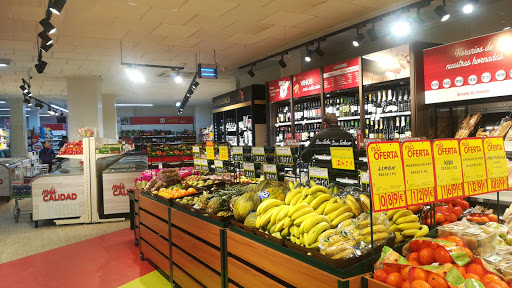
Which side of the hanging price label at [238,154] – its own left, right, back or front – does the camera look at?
front

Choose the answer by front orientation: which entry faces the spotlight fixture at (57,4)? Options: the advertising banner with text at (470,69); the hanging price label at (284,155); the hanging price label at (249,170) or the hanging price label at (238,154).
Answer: the advertising banner with text

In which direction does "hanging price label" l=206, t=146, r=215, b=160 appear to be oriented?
toward the camera

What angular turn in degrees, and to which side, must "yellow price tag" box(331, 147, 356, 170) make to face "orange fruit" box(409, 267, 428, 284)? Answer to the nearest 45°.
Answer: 0° — it already faces it

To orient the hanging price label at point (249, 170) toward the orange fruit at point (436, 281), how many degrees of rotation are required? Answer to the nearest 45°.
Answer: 0° — it already faces it

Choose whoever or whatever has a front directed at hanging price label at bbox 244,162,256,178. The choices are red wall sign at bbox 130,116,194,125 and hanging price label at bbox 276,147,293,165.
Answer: the red wall sign

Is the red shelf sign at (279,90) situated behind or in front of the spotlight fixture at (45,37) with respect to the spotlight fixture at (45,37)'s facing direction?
in front

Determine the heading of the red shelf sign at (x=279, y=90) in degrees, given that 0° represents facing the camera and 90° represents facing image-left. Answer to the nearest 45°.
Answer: approximately 45°

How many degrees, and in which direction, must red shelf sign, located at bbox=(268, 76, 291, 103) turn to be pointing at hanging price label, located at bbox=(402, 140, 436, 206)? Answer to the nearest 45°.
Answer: approximately 45° to its left

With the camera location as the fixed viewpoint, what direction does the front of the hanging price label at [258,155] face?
facing the viewer

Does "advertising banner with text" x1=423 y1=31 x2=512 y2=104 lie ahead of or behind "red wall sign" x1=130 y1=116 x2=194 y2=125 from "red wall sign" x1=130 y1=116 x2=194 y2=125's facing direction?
ahead
